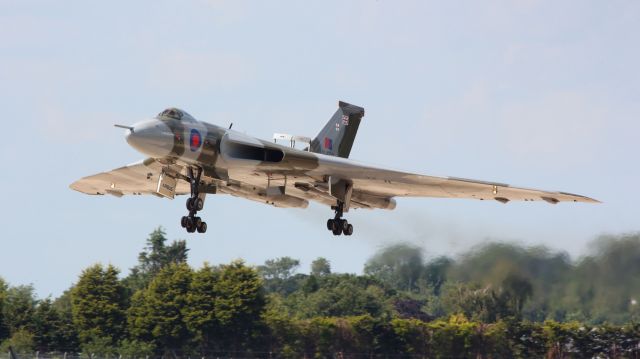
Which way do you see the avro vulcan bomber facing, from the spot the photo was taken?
facing the viewer and to the left of the viewer
